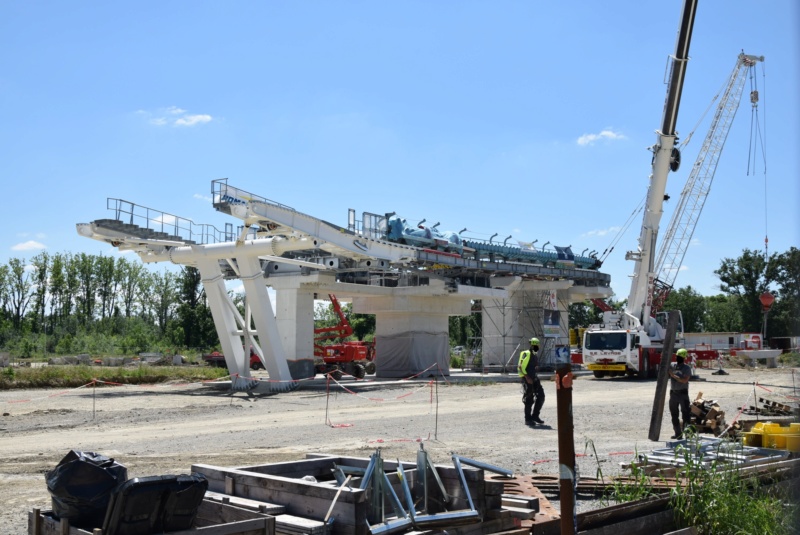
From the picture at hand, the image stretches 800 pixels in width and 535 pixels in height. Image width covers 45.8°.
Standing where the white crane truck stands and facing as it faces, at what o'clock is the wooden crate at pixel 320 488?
The wooden crate is roughly at 12 o'clock from the white crane truck.

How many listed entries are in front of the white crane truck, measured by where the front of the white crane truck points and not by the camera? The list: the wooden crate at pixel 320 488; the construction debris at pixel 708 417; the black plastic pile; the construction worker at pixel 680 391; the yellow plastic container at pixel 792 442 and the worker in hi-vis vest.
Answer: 6

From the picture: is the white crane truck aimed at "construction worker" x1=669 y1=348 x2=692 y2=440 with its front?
yes

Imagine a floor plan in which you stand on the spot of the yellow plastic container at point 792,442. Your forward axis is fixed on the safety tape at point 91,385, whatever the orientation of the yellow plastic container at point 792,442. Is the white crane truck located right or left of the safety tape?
right

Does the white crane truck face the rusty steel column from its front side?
yes

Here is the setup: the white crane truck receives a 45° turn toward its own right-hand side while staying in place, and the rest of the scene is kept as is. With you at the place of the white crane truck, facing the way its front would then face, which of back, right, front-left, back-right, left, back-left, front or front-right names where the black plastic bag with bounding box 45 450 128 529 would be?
front-left

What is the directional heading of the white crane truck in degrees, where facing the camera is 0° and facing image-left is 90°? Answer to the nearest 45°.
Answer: approximately 0°

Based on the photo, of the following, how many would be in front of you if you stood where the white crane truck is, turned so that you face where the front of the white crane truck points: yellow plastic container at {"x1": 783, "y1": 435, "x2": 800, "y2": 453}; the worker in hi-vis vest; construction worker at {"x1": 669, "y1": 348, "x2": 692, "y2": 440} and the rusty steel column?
4

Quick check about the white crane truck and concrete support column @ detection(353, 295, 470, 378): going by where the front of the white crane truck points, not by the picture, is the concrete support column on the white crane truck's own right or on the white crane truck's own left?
on the white crane truck's own right

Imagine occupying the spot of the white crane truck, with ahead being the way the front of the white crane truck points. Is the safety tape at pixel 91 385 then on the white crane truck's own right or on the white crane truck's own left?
on the white crane truck's own right

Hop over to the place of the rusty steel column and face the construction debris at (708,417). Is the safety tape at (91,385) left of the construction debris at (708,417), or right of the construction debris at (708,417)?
left

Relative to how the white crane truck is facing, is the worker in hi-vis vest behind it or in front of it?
in front

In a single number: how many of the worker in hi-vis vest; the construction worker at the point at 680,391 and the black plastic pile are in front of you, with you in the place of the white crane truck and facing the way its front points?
3

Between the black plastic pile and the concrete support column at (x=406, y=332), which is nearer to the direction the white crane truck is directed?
the black plastic pile

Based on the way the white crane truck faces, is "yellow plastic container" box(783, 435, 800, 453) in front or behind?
in front
